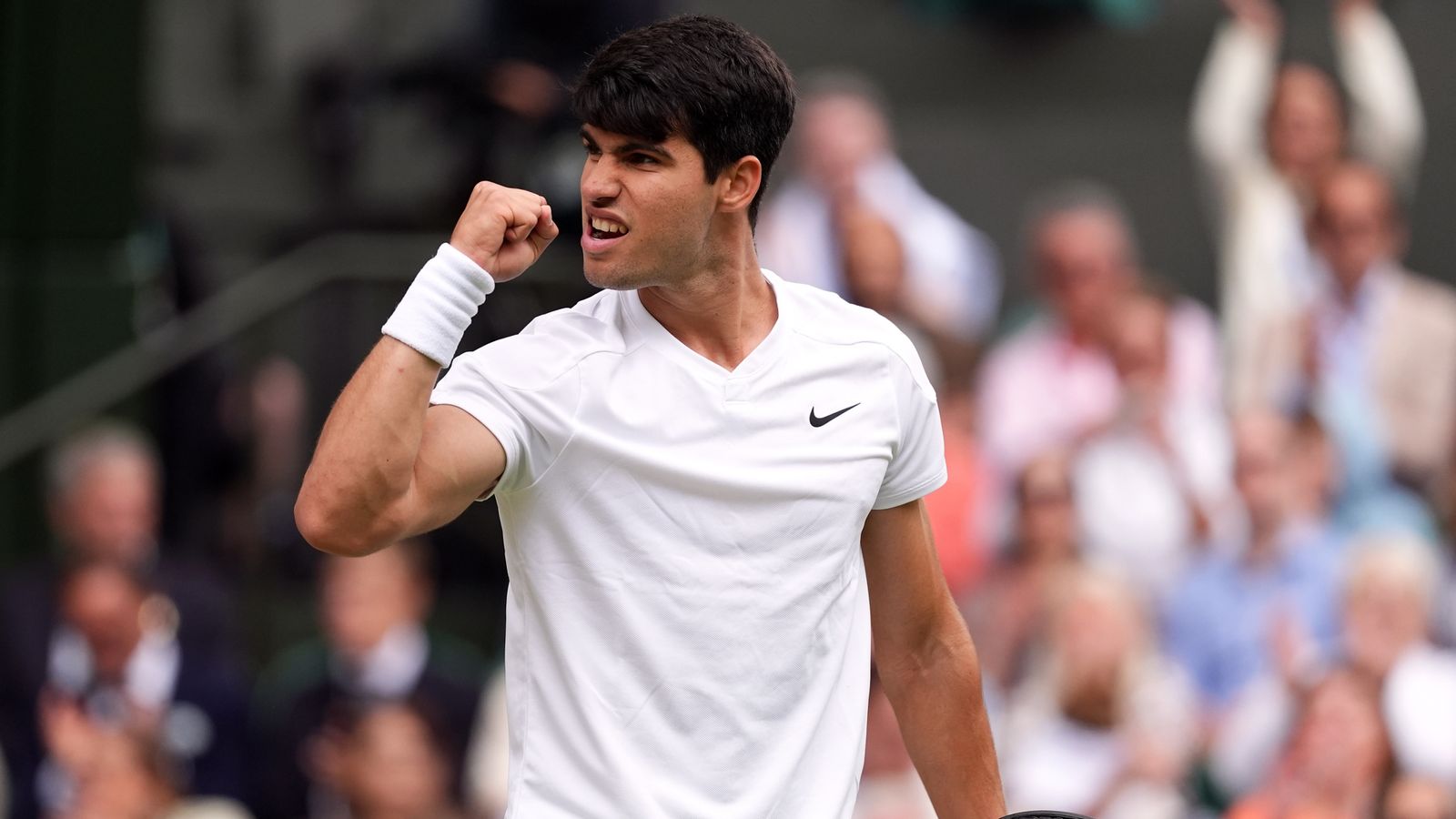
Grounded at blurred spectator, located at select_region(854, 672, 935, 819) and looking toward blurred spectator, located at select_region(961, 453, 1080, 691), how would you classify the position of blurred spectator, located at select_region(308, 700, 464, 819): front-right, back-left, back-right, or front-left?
back-left

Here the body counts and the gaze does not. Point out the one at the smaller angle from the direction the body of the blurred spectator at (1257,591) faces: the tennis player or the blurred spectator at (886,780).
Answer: the tennis player

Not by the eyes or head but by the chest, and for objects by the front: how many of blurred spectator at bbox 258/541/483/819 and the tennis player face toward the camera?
2

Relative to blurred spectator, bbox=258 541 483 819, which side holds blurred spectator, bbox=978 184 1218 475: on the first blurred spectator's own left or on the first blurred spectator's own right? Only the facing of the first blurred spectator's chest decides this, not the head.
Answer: on the first blurred spectator's own left

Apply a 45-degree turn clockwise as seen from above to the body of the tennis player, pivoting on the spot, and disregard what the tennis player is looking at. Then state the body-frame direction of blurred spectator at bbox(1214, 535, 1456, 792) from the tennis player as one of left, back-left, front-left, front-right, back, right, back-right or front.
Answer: back

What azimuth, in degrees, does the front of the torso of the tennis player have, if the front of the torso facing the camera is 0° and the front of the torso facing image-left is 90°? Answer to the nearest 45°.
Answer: approximately 0°

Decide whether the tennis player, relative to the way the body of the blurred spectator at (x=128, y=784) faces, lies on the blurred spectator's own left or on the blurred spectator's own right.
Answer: on the blurred spectator's own left

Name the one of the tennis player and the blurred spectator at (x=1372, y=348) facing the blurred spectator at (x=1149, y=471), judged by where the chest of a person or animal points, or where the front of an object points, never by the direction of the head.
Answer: the blurred spectator at (x=1372, y=348)
